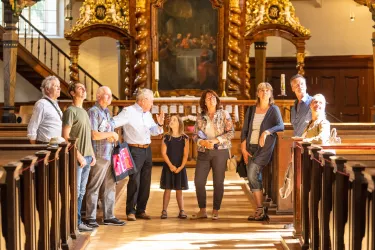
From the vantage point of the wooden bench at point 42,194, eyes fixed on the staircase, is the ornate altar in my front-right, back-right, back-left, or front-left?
front-right

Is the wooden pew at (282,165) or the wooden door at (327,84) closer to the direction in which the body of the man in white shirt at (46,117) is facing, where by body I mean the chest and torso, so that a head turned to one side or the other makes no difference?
the wooden pew

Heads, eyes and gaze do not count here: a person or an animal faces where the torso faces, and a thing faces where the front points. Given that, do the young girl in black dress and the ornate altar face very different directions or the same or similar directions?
same or similar directions

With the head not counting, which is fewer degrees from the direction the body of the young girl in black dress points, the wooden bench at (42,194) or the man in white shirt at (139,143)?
the wooden bench

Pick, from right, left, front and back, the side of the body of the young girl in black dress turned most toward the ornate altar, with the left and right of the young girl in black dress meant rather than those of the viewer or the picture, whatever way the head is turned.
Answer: back

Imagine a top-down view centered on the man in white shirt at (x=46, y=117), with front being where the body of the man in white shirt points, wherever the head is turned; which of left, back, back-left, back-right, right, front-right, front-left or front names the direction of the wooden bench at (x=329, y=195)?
front

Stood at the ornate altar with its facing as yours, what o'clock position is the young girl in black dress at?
The young girl in black dress is roughly at 12 o'clock from the ornate altar.

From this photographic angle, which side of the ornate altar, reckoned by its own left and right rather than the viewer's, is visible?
front

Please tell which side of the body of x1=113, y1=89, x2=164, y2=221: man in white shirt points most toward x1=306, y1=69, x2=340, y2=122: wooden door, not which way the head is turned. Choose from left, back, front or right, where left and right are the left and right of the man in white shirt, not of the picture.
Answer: left

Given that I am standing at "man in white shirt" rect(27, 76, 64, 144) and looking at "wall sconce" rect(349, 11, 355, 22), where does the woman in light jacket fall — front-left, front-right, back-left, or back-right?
front-right

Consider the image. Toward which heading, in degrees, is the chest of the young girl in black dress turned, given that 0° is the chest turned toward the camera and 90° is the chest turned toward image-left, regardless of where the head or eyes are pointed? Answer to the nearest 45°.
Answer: approximately 0°
